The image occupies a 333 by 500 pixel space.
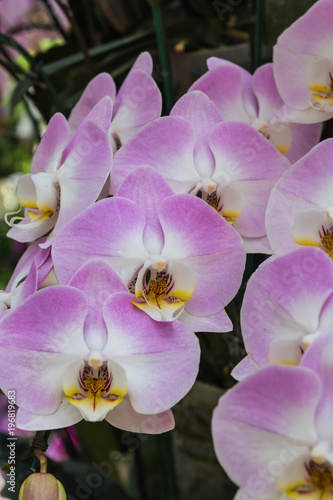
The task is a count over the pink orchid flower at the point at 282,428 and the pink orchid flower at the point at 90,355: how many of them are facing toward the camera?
2

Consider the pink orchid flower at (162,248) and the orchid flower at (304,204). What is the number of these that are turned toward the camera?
2
